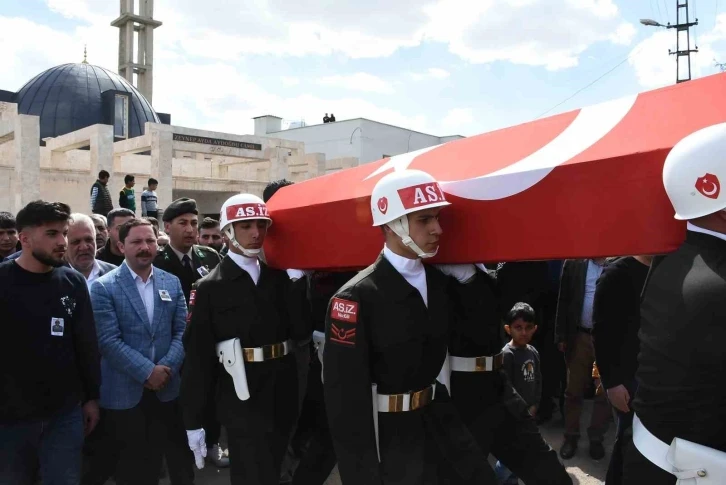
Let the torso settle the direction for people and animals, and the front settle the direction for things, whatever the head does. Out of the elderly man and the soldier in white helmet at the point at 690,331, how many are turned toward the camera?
1

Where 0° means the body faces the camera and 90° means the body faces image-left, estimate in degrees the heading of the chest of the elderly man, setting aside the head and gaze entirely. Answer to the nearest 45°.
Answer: approximately 0°

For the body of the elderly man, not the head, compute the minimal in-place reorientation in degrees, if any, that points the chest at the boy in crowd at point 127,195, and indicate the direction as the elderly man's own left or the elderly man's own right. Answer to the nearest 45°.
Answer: approximately 180°

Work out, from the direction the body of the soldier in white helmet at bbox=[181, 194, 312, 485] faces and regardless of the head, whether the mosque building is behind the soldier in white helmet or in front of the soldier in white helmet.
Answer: behind

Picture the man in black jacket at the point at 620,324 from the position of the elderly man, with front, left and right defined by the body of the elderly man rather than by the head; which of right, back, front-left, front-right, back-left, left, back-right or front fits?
front-left
